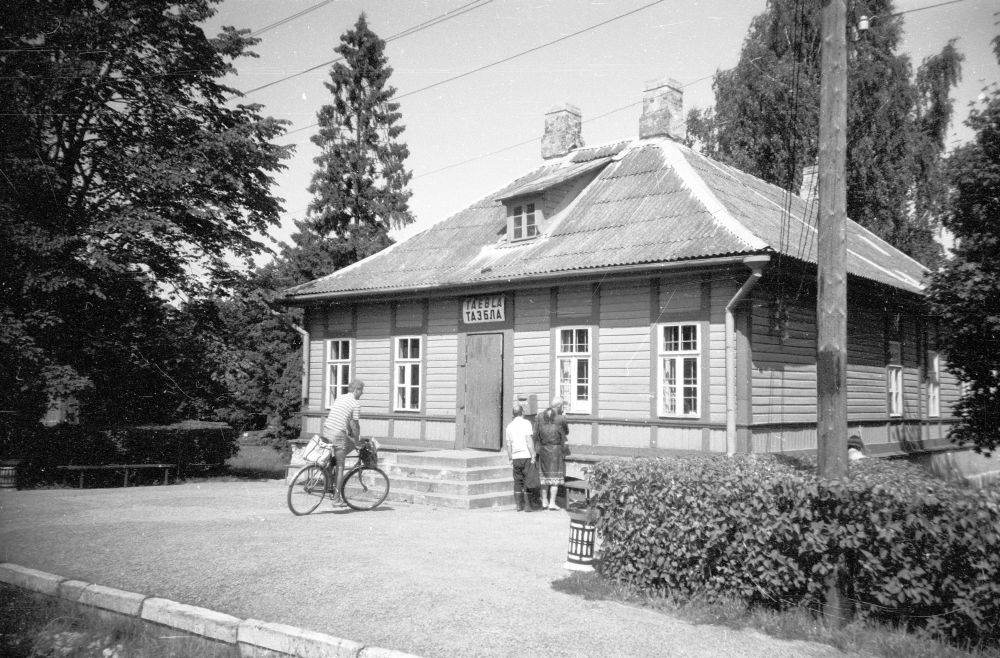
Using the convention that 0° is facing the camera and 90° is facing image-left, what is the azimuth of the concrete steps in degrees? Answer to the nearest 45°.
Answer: approximately 45°

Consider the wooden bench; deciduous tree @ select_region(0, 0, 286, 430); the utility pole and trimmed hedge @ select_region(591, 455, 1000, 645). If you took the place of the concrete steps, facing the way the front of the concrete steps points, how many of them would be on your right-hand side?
2

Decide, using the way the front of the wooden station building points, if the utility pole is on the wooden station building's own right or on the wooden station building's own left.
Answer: on the wooden station building's own left

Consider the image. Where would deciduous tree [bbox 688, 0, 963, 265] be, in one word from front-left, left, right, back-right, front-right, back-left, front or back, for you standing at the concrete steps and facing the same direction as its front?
back

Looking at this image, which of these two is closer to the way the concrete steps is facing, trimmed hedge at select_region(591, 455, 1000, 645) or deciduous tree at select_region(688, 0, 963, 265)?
the trimmed hedge

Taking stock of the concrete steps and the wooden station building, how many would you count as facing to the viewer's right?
0

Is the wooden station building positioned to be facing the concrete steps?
yes

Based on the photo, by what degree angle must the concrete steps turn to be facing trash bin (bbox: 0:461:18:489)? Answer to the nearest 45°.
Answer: approximately 45° to its right

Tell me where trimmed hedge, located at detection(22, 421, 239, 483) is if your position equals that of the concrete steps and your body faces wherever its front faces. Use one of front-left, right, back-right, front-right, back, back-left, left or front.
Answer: right

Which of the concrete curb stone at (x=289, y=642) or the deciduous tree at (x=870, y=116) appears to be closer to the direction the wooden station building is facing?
the concrete curb stone

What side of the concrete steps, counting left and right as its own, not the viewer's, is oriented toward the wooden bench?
right

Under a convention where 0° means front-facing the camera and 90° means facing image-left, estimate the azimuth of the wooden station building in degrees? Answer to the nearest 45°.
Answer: approximately 45°

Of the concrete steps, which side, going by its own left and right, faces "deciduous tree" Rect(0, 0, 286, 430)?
right
